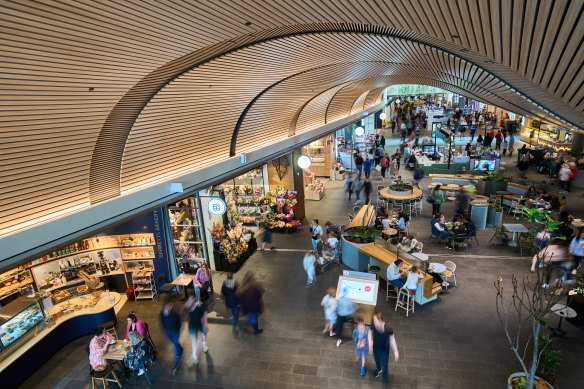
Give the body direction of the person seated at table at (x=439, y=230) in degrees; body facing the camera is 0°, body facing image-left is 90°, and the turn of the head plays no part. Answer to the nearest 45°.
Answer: approximately 270°

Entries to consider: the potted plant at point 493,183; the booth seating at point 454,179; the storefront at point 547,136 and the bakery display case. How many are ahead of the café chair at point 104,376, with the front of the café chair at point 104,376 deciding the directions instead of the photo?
3

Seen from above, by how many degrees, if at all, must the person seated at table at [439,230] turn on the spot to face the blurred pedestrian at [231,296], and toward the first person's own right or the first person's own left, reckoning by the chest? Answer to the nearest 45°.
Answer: approximately 135° to the first person's own right

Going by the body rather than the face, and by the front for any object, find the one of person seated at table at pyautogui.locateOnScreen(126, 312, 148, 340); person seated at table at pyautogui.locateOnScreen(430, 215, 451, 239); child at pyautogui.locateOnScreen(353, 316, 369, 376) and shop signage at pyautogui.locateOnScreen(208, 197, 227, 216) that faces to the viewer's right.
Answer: person seated at table at pyautogui.locateOnScreen(430, 215, 451, 239)

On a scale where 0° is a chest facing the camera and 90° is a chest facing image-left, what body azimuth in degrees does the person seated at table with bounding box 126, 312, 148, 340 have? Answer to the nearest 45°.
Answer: approximately 45°

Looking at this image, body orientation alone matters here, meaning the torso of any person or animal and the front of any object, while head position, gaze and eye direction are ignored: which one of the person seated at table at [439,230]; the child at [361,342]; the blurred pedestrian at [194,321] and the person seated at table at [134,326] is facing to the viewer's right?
the person seated at table at [439,230]
